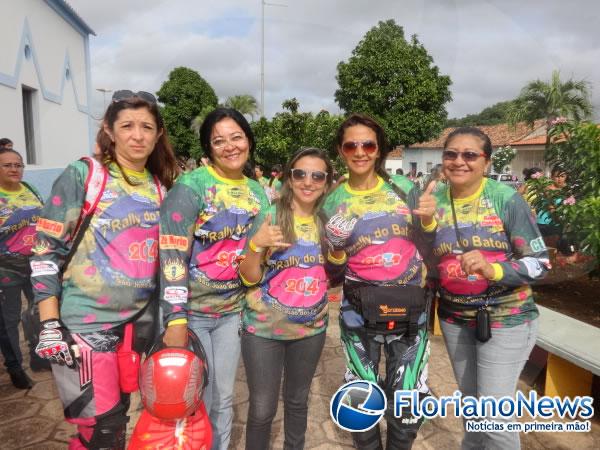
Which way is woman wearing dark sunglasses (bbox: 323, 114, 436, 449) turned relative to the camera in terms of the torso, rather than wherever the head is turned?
toward the camera

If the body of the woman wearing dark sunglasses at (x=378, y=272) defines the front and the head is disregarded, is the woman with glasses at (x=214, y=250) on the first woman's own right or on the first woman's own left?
on the first woman's own right

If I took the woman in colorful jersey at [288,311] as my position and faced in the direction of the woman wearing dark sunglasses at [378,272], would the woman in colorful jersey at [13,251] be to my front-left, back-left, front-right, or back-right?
back-left

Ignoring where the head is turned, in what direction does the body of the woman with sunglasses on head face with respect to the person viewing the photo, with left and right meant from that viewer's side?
facing the viewer and to the right of the viewer

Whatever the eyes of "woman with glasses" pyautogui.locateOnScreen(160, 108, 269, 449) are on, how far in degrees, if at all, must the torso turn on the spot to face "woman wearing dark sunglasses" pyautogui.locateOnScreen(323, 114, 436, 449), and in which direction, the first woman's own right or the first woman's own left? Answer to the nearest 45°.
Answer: approximately 45° to the first woman's own left

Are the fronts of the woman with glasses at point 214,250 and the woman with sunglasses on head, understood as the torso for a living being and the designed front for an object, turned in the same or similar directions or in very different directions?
same or similar directions

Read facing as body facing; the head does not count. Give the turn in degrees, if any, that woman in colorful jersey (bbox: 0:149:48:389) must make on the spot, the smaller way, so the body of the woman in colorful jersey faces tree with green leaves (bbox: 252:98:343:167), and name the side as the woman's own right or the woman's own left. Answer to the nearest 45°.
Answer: approximately 135° to the woman's own left

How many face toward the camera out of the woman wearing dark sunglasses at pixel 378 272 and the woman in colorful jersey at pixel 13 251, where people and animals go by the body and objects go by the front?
2

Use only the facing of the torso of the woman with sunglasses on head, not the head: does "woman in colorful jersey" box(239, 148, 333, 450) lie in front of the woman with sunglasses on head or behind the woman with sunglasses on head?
in front

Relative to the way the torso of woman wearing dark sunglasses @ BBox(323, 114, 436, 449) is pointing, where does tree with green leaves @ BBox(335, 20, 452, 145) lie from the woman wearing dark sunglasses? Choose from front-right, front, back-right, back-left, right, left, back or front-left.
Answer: back

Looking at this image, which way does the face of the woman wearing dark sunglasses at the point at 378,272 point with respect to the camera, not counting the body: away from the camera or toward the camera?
toward the camera

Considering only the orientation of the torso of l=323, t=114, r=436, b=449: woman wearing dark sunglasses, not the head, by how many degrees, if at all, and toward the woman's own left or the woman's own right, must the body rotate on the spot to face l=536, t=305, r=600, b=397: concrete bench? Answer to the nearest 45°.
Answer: approximately 135° to the woman's own left
